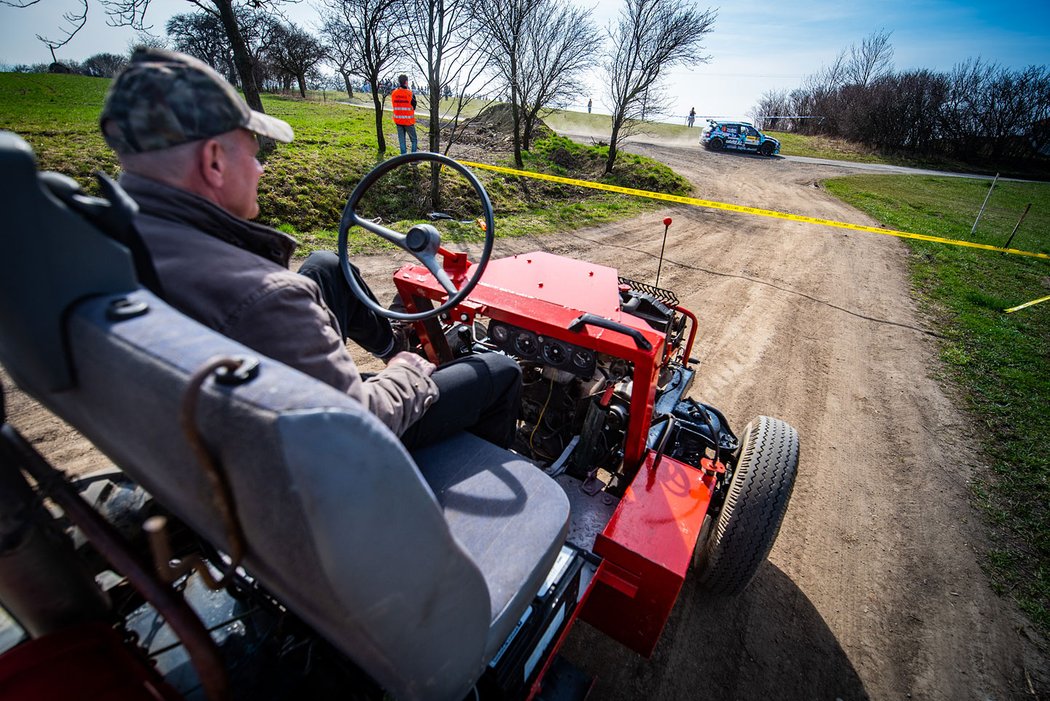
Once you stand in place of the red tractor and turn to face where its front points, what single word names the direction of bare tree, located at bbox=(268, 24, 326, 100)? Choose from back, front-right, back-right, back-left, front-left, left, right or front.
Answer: front-left

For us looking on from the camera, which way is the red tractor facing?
facing away from the viewer and to the right of the viewer

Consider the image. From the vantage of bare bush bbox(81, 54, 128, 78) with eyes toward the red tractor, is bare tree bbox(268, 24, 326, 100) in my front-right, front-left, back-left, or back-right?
front-left

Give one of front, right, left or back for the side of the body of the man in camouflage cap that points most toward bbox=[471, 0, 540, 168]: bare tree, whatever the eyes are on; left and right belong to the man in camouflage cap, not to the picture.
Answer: front

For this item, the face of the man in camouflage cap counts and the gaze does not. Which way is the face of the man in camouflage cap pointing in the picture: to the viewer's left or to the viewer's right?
to the viewer's right

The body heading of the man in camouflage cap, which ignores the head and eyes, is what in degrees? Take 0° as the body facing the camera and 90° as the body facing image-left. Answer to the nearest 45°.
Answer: approximately 225°

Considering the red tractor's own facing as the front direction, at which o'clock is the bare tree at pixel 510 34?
The bare tree is roughly at 11 o'clock from the red tractor.

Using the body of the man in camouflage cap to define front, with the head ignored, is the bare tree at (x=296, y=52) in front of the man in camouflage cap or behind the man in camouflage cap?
in front

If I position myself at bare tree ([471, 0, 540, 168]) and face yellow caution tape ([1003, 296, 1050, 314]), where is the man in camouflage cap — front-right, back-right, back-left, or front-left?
front-right

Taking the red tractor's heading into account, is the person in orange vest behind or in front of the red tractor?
in front
